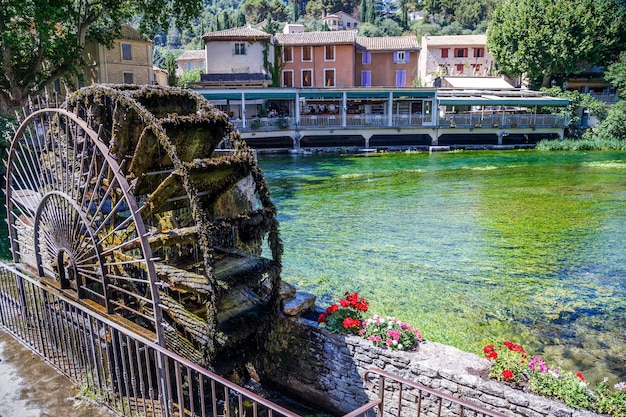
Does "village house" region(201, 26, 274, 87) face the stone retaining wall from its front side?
yes

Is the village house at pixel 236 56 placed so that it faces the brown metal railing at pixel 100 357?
yes

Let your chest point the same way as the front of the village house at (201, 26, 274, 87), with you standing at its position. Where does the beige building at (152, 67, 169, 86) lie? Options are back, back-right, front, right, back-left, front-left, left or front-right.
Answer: back-right

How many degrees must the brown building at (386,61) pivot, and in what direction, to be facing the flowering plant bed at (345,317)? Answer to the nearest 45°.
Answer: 0° — it already faces it

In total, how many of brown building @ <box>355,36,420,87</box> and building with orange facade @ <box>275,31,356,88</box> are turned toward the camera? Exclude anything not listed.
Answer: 2

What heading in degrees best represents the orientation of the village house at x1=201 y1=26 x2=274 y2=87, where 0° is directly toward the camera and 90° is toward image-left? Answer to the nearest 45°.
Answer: approximately 0°

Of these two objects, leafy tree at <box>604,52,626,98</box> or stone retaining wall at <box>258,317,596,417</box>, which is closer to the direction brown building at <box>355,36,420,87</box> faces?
the stone retaining wall

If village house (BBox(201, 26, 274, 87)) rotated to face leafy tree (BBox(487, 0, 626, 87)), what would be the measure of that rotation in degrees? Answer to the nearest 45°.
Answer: approximately 90° to its left

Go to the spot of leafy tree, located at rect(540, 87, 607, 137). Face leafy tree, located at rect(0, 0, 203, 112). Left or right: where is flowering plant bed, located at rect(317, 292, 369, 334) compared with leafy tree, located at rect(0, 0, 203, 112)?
left
